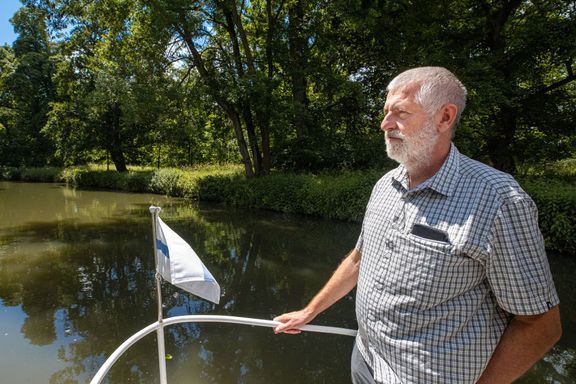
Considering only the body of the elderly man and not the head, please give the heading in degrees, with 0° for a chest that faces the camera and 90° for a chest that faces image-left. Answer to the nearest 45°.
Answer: approximately 45°

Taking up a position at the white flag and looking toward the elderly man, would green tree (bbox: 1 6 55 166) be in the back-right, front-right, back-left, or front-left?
back-left

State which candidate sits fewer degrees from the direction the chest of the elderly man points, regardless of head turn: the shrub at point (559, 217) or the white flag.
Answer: the white flag

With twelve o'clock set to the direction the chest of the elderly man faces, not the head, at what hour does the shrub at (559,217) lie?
The shrub is roughly at 5 o'clock from the elderly man.

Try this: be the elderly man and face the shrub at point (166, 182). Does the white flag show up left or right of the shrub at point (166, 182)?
left

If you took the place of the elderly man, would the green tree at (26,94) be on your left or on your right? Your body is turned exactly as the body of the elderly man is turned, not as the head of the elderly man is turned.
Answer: on your right

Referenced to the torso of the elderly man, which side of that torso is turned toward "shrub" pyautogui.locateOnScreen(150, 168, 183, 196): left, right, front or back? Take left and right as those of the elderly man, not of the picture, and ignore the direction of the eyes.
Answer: right

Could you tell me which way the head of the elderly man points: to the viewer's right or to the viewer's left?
to the viewer's left

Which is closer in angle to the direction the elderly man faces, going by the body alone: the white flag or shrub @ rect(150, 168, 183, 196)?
the white flag
